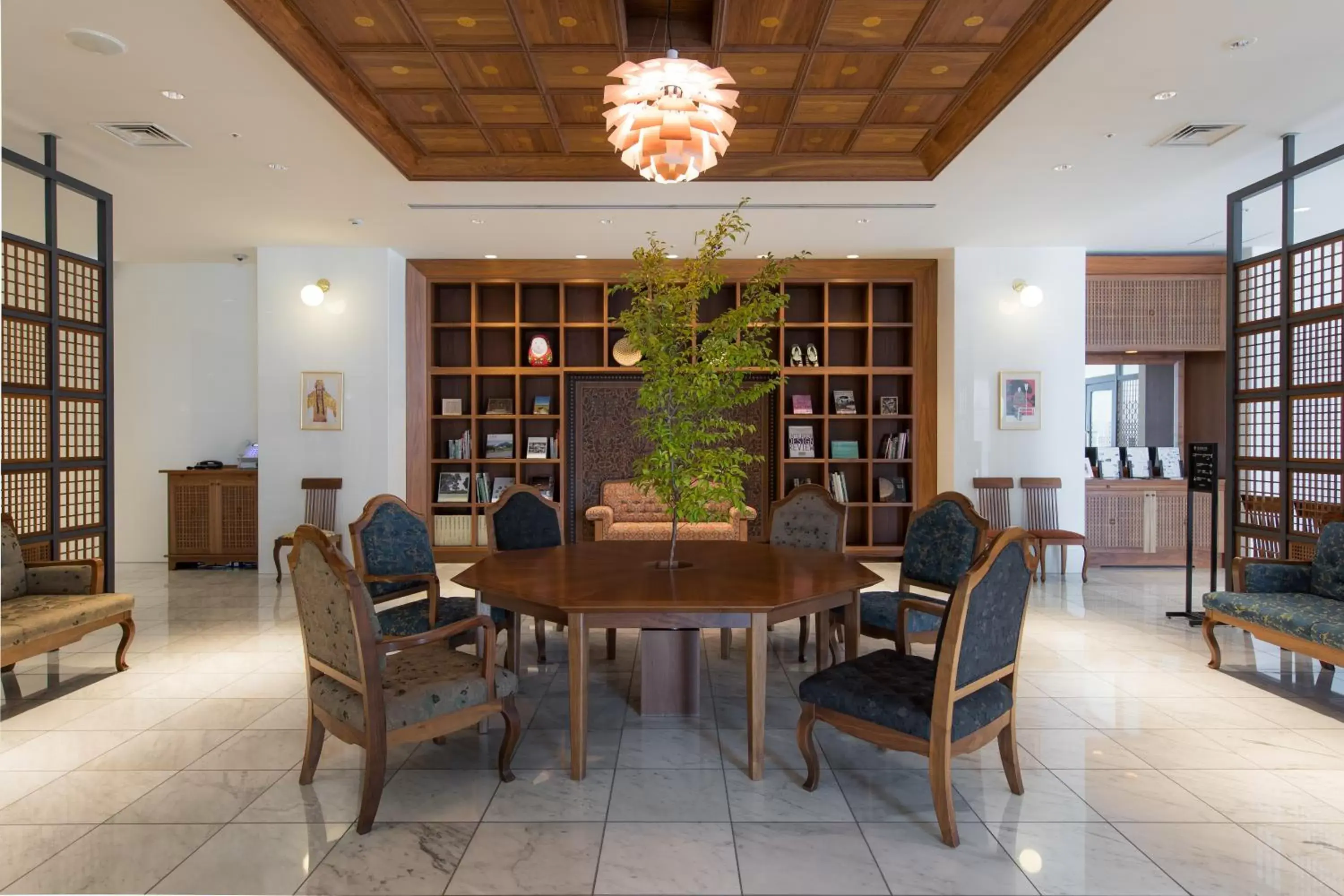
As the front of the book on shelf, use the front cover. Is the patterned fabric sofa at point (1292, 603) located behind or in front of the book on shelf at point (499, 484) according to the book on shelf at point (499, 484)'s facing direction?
in front

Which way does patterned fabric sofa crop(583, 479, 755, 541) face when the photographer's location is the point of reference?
facing the viewer

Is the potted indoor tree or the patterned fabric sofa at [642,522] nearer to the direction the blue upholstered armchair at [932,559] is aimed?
the potted indoor tree

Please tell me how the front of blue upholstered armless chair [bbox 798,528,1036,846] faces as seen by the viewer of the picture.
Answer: facing away from the viewer and to the left of the viewer

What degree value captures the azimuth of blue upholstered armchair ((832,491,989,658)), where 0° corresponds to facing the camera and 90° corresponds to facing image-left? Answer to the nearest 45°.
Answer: approximately 45°

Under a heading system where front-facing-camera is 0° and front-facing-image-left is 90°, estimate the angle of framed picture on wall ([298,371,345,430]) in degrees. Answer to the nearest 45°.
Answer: approximately 0°

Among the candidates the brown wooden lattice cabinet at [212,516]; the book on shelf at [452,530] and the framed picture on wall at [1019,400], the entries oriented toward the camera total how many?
3

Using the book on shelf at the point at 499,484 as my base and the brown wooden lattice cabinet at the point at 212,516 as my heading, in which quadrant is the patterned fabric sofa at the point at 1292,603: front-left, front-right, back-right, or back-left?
back-left

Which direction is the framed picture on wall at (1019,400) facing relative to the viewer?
toward the camera

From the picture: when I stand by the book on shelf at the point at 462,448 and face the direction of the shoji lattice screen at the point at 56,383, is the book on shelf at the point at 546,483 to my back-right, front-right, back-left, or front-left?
back-left

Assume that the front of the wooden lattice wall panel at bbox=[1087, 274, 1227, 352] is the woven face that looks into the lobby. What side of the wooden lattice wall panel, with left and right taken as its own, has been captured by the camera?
front

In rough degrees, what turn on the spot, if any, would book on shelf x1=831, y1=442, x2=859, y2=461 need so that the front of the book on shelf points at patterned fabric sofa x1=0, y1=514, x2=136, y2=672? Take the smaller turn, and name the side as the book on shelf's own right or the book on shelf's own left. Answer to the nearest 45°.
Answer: approximately 45° to the book on shelf's own right

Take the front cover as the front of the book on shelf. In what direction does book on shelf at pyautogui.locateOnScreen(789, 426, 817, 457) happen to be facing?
toward the camera

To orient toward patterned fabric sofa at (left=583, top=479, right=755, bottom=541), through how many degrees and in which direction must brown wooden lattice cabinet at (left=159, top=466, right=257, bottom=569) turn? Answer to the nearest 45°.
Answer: approximately 45° to its left
